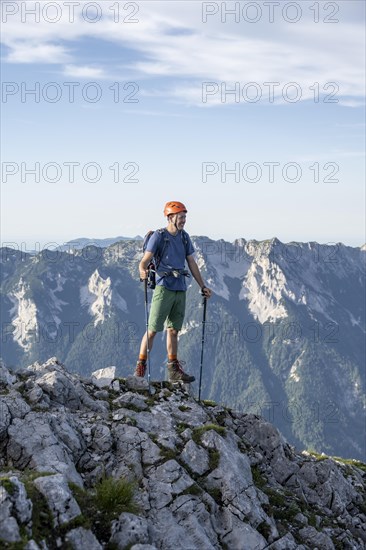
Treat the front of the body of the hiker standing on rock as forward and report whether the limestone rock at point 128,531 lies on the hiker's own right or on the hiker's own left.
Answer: on the hiker's own right

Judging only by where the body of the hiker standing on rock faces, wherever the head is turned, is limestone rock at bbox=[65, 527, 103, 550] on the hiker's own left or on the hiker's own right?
on the hiker's own right

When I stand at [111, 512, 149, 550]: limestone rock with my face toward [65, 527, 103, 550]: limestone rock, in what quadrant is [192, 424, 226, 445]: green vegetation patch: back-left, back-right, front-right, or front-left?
back-right

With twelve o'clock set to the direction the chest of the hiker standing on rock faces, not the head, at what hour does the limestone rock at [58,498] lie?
The limestone rock is roughly at 2 o'clock from the hiker standing on rock.

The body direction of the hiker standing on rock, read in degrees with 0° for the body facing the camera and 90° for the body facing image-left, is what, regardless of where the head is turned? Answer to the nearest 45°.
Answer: approximately 315°
